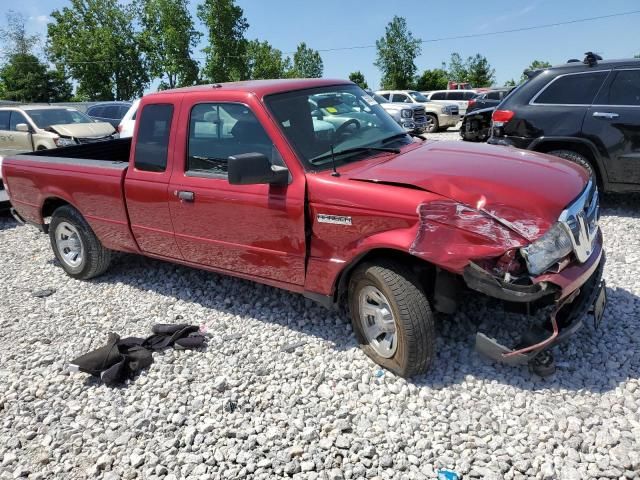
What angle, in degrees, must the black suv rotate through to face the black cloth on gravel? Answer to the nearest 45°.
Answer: approximately 135° to its right

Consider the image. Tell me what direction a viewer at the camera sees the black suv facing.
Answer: facing to the right of the viewer

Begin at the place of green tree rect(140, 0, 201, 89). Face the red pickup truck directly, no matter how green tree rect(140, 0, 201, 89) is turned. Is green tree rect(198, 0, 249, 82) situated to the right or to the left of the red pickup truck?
left

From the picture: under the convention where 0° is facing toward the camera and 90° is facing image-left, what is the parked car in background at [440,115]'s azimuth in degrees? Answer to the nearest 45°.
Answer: approximately 315°

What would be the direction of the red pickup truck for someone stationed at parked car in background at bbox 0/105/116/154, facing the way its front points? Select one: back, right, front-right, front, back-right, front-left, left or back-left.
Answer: front-right

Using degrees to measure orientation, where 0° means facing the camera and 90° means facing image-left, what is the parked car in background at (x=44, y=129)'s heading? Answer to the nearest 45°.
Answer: approximately 315°

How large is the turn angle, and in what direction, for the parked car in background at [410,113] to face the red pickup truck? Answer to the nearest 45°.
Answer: approximately 45° to its right

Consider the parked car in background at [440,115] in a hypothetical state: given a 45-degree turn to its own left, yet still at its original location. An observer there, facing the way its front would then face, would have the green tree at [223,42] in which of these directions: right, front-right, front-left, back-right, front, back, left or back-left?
back-left

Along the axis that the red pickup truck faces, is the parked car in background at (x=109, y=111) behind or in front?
behind

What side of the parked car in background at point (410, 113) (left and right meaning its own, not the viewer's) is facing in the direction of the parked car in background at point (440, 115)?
left

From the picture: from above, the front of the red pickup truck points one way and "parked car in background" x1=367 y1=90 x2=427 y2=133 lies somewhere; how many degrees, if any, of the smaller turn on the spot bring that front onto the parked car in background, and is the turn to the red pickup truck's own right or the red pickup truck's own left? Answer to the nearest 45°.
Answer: approximately 135° to the red pickup truck's own left

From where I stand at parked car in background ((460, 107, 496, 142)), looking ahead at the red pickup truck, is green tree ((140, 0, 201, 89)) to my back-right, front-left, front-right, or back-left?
back-right
